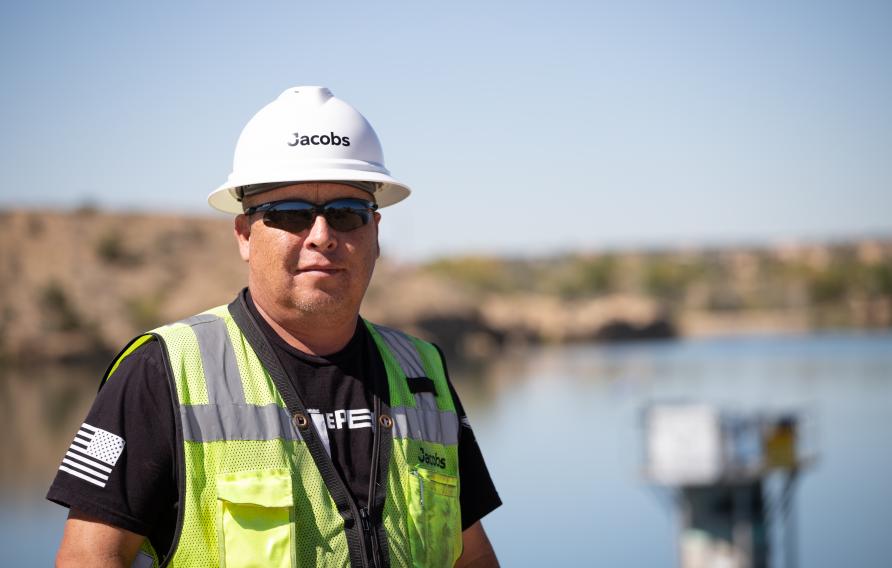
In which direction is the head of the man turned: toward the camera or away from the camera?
toward the camera
